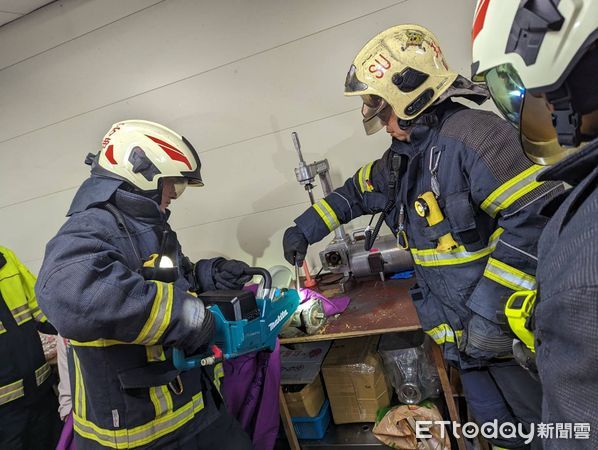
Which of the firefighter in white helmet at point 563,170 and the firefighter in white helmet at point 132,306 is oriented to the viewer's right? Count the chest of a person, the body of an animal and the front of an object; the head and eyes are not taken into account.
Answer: the firefighter in white helmet at point 132,306

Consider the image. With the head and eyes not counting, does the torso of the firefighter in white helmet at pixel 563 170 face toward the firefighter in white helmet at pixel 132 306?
yes

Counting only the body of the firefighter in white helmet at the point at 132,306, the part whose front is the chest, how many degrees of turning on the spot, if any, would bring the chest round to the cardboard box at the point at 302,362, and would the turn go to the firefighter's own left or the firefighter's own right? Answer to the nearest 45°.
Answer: approximately 45° to the firefighter's own left

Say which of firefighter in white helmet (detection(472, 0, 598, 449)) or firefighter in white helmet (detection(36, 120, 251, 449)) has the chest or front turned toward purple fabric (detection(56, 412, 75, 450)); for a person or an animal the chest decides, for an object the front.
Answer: firefighter in white helmet (detection(472, 0, 598, 449))

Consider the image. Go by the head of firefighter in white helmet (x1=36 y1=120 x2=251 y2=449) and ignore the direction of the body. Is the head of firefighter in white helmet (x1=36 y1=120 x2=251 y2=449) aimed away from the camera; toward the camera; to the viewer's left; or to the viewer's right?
to the viewer's right

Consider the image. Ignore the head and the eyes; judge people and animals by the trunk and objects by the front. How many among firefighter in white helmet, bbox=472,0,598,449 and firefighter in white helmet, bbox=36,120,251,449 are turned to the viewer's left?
1

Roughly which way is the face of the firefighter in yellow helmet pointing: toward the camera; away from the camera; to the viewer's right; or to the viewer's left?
to the viewer's left

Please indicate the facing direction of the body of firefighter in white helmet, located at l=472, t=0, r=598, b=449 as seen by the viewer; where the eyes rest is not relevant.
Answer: to the viewer's left

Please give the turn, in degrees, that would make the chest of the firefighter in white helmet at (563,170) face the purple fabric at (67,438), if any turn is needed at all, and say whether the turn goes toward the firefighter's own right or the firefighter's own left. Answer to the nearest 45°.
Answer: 0° — they already face it

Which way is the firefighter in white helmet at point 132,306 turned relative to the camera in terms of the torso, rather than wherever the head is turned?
to the viewer's right
